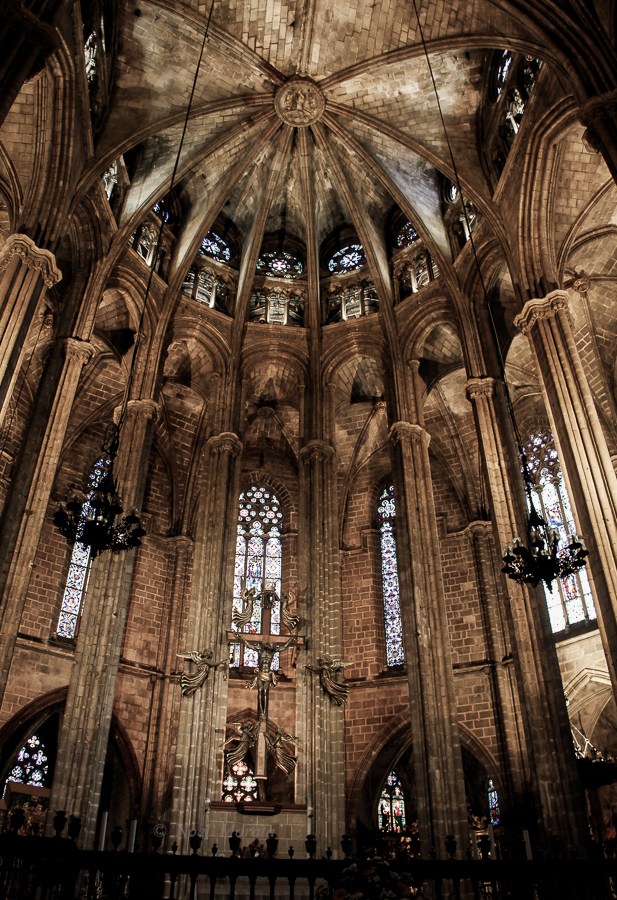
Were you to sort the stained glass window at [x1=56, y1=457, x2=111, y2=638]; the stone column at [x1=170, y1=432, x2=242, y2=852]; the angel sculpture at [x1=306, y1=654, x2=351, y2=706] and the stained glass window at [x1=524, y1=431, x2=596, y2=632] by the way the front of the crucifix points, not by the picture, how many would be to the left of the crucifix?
2

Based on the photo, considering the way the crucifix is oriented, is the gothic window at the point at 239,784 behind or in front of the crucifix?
behind

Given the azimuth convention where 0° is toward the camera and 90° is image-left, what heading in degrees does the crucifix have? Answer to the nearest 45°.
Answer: approximately 0°

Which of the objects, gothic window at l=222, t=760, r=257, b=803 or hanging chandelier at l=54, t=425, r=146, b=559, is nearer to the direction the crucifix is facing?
the hanging chandelier

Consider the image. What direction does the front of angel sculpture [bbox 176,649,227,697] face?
to the viewer's right

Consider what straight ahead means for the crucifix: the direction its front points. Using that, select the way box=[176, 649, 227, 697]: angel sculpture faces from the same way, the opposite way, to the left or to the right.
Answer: to the left

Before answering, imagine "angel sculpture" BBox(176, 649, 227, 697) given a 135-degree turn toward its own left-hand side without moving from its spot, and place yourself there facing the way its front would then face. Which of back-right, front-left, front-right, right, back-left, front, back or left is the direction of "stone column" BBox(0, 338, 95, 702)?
left

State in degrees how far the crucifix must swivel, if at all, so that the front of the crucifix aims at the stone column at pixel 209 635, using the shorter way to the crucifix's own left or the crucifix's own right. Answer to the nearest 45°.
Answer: approximately 90° to the crucifix's own right

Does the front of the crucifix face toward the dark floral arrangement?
yes

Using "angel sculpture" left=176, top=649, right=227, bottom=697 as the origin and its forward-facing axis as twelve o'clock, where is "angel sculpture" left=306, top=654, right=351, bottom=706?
"angel sculpture" left=306, top=654, right=351, bottom=706 is roughly at 12 o'clock from "angel sculpture" left=176, top=649, right=227, bottom=697.
